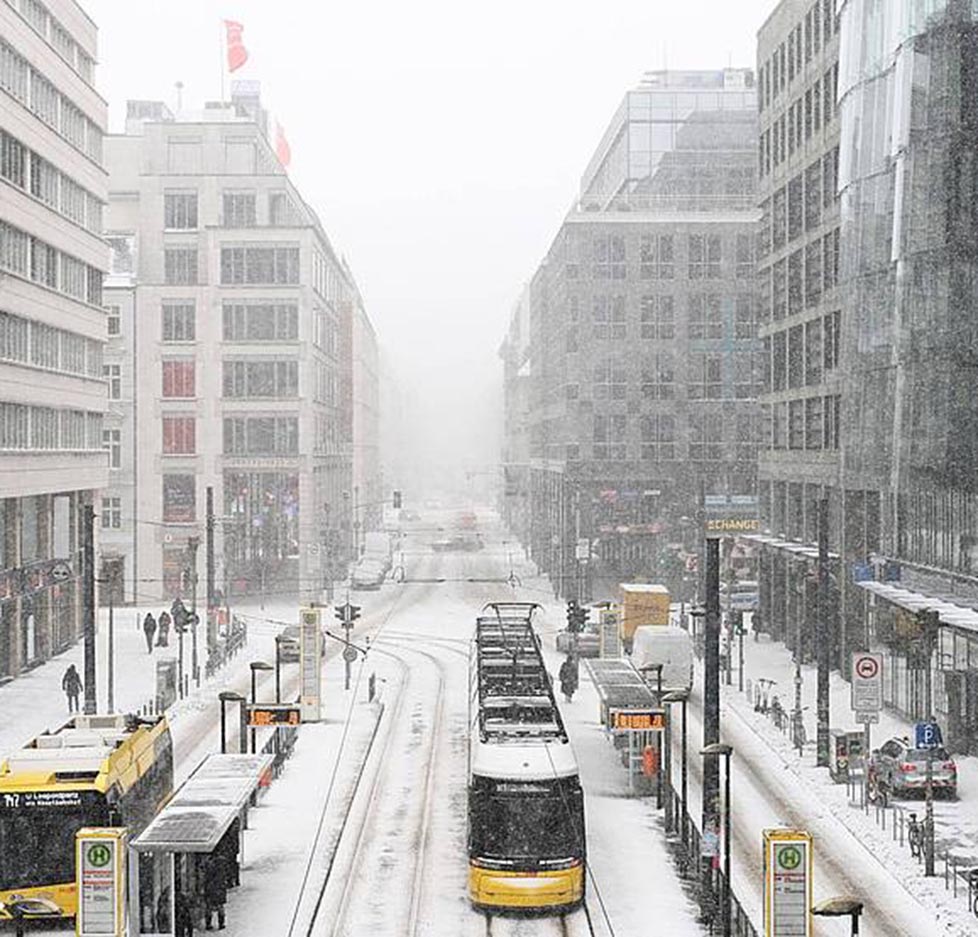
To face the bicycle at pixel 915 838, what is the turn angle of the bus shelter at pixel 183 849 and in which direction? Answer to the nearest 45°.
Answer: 0° — it already faces it

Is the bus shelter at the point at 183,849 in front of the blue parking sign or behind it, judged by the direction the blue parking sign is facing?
in front

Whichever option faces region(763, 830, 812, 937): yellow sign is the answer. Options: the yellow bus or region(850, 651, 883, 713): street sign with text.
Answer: the street sign with text

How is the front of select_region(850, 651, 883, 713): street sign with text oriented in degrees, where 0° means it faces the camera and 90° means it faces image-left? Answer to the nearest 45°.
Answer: approximately 0°

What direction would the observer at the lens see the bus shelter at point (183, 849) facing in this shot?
facing to the right of the viewer

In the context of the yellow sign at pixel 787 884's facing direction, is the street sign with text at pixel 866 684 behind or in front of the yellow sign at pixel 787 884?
behind

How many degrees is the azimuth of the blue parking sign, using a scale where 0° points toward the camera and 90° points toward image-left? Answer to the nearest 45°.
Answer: approximately 0°

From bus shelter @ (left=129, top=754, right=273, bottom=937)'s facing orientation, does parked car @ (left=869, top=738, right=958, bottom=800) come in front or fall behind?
in front

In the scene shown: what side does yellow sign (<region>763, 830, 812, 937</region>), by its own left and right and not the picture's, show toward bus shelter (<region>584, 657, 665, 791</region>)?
back

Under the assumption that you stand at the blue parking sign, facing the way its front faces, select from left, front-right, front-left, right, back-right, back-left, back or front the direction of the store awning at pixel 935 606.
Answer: back
